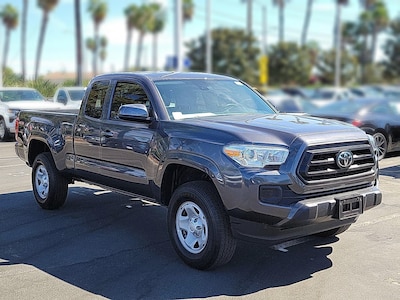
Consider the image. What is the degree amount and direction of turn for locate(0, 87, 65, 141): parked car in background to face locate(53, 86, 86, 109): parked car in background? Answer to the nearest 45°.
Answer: approximately 90° to its left

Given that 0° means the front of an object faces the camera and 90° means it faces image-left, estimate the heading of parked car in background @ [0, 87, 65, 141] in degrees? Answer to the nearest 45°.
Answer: approximately 315°

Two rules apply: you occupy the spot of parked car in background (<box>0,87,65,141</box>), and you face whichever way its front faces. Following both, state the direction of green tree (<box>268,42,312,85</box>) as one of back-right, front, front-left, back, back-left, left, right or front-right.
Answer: left

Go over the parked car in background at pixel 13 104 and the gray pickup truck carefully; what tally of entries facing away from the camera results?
0

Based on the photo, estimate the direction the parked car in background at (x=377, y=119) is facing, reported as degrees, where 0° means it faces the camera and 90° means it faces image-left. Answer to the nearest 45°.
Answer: approximately 225°

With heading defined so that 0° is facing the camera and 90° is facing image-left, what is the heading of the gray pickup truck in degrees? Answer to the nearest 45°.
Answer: approximately 315°

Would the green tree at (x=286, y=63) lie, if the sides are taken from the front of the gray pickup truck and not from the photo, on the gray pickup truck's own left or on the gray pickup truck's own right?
on the gray pickup truck's own left

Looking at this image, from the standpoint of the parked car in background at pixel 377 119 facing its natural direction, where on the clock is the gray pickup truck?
The gray pickup truck is roughly at 5 o'clock from the parked car in background.

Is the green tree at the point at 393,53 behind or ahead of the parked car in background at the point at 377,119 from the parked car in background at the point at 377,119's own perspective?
ahead

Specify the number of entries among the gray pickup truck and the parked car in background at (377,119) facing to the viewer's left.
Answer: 0
